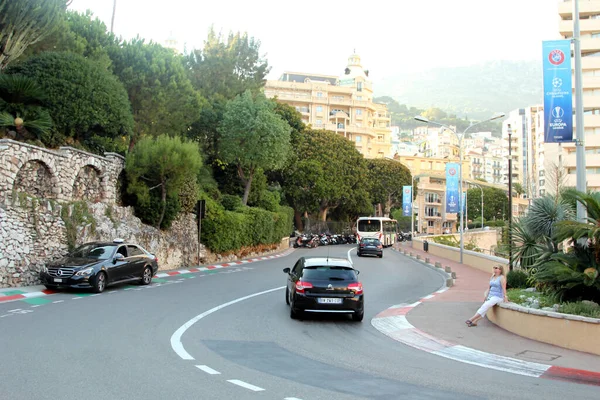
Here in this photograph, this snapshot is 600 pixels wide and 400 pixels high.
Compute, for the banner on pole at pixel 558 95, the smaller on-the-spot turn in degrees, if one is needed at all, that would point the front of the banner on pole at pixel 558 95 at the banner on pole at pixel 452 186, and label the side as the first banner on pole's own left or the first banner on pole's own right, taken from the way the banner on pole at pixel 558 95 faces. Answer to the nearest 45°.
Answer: approximately 180°

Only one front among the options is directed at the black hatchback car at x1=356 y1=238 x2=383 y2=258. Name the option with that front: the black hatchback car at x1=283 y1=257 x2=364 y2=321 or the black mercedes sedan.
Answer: the black hatchback car at x1=283 y1=257 x2=364 y2=321

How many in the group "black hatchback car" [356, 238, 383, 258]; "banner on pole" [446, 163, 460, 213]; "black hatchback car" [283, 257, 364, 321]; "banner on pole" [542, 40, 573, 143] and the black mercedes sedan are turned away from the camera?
2

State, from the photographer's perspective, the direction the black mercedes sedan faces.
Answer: facing the viewer and to the left of the viewer

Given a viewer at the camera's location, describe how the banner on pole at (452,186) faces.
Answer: facing the viewer

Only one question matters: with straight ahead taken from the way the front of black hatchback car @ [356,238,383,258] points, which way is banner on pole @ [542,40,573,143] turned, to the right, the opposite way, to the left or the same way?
the opposite way

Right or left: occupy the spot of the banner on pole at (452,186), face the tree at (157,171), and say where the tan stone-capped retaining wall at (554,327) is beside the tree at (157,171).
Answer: left

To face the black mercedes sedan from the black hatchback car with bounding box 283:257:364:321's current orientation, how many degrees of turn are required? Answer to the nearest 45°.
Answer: approximately 45° to its left

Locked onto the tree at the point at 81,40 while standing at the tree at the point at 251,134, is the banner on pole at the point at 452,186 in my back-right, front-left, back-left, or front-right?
back-left

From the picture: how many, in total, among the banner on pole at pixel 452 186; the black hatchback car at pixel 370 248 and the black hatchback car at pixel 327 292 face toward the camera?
1

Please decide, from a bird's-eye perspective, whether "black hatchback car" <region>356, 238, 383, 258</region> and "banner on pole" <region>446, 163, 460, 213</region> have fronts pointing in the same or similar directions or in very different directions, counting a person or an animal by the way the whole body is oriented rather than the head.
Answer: very different directions

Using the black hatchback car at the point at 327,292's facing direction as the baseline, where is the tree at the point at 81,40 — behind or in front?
in front

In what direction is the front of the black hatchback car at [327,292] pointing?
away from the camera

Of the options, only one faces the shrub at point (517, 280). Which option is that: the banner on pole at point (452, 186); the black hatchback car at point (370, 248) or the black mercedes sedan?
the banner on pole

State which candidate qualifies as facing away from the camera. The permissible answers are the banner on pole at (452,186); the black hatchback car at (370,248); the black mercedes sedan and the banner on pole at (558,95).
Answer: the black hatchback car

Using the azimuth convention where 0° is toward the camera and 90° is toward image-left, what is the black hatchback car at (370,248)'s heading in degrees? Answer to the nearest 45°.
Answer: approximately 180°
